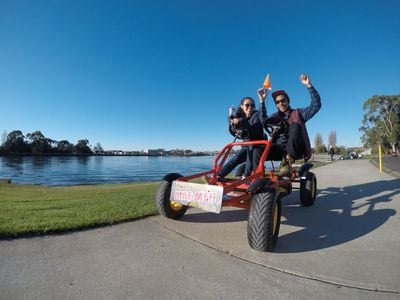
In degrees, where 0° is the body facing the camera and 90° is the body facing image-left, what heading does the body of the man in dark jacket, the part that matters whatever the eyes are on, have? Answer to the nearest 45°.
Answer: approximately 45°

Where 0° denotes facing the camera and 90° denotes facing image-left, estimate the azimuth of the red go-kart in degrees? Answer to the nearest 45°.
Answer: approximately 45°
